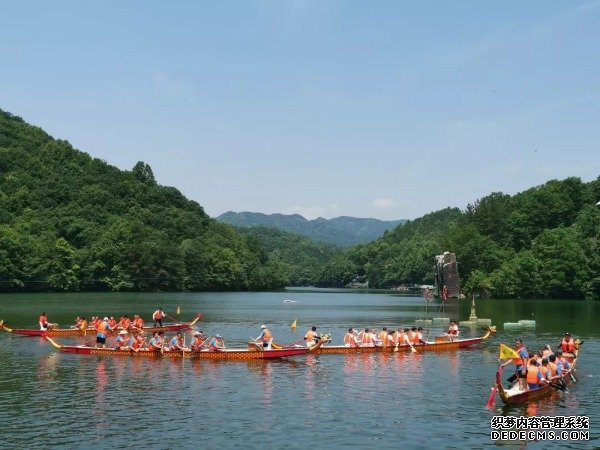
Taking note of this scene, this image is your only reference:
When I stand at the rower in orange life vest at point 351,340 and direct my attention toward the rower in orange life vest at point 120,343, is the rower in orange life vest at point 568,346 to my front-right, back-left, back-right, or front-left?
back-left

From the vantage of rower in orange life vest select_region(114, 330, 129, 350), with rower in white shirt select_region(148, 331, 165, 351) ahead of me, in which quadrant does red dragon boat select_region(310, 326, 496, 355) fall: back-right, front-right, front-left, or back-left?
front-left
